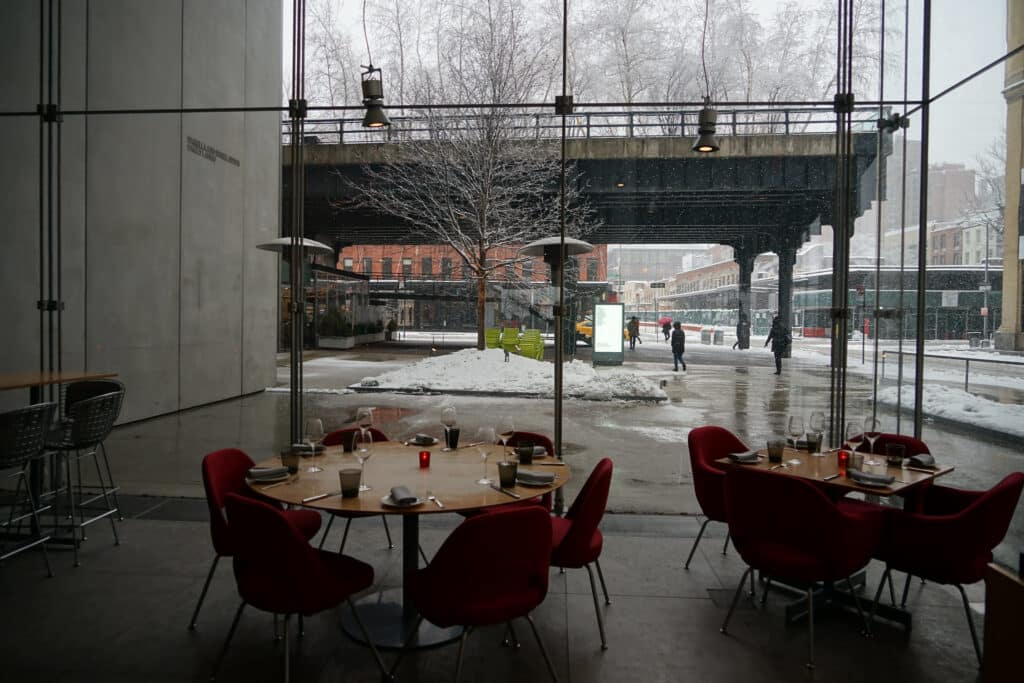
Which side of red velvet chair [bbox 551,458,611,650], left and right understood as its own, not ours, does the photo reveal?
left

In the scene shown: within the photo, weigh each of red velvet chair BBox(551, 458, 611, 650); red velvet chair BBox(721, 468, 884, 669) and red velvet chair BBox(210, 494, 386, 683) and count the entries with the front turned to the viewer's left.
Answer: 1

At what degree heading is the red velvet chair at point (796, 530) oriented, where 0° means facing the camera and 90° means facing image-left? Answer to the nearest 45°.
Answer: approximately 225°

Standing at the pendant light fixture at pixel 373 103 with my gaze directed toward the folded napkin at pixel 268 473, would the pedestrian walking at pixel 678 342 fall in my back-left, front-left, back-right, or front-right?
back-left

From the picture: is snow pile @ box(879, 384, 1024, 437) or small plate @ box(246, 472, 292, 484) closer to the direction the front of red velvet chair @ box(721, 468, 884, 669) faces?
the snow pile

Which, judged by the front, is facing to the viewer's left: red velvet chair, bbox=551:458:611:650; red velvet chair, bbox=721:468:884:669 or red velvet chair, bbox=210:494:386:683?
red velvet chair, bbox=551:458:611:650

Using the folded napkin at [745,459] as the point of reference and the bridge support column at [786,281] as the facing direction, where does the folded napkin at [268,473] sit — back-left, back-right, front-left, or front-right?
back-left

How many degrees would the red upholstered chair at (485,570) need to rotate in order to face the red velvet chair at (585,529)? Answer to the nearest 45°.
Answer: approximately 90° to its right

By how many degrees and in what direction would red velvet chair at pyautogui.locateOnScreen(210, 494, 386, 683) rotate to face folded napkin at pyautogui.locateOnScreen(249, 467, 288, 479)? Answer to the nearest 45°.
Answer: approximately 45° to its left

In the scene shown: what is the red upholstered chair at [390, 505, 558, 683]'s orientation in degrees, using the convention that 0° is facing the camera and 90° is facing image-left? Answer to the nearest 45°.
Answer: approximately 135°

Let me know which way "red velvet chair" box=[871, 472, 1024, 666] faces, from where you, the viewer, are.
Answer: facing away from the viewer and to the left of the viewer
